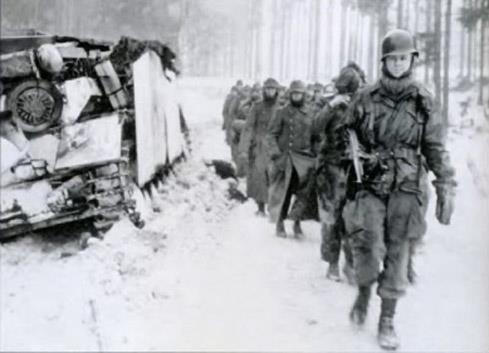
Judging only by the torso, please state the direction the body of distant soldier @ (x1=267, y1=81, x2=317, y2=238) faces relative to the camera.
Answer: toward the camera

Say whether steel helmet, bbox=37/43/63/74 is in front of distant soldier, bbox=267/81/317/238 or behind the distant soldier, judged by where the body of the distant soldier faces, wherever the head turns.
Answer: in front

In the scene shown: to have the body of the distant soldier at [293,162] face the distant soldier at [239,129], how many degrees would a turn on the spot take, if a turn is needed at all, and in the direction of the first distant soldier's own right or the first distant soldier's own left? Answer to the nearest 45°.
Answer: approximately 180°

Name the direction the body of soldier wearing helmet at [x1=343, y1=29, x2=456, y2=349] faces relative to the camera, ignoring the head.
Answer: toward the camera

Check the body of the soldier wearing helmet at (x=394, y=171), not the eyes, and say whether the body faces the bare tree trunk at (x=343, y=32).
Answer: no

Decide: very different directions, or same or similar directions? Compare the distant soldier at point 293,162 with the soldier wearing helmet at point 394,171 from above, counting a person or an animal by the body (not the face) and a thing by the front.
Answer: same or similar directions

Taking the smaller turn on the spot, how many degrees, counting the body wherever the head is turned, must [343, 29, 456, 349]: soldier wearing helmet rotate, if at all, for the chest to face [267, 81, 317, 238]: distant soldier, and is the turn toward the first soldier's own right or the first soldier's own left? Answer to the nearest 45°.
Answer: approximately 180°

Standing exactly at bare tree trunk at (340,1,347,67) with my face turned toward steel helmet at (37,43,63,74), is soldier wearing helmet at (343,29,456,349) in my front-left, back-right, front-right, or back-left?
front-left

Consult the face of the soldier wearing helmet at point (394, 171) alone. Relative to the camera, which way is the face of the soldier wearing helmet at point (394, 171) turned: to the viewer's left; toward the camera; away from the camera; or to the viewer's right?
toward the camera

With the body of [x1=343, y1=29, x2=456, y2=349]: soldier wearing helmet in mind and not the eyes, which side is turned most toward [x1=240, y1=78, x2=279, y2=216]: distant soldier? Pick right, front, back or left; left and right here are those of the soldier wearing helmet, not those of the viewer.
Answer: back

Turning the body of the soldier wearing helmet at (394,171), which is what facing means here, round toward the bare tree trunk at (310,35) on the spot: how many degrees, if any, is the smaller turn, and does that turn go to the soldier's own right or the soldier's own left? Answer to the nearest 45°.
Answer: approximately 180°

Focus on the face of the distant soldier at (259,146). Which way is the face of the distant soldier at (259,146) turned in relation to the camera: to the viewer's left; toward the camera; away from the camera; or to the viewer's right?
toward the camera
